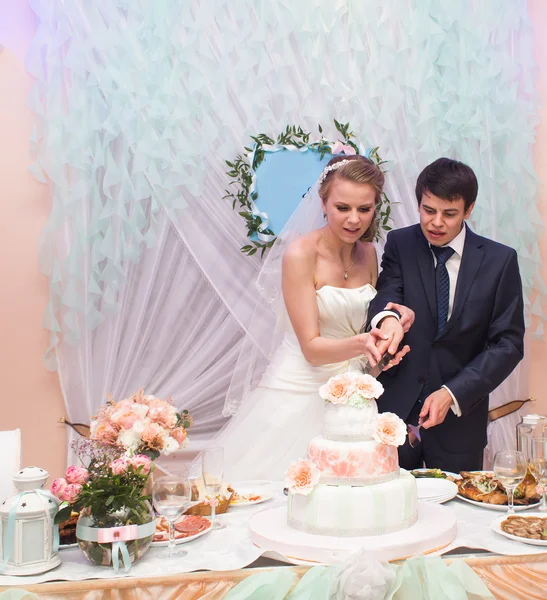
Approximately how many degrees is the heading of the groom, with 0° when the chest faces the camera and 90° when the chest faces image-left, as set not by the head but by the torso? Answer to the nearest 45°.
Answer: approximately 45°

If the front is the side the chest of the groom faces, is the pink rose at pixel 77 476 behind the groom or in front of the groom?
in front

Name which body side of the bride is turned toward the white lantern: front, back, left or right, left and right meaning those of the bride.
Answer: right

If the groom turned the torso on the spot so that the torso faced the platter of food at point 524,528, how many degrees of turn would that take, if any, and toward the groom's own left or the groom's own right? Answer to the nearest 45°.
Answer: approximately 45° to the groom's own left

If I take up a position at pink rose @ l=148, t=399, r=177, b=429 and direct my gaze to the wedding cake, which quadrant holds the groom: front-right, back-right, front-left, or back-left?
front-left

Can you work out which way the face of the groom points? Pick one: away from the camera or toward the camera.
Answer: toward the camera

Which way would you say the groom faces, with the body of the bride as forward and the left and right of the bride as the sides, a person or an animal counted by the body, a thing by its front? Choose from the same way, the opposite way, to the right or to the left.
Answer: to the right

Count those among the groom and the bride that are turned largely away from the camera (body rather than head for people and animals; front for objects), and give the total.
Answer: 0

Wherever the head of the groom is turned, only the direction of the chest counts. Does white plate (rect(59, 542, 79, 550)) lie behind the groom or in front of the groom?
in front

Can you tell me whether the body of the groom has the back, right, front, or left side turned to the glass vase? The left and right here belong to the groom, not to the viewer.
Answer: front

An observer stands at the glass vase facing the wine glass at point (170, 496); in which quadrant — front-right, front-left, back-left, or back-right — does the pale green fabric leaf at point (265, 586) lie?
front-right

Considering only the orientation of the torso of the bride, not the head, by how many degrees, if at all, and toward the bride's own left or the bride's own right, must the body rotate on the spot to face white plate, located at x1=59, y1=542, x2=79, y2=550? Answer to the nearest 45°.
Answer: approximately 90° to the bride's own right

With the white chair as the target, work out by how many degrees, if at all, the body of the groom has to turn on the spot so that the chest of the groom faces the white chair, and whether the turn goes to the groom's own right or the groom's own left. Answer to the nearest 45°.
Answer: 0° — they already face it

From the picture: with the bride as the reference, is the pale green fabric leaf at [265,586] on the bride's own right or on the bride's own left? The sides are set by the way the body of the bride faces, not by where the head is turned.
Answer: on the bride's own right

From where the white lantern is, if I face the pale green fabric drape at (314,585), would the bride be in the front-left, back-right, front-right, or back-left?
front-left

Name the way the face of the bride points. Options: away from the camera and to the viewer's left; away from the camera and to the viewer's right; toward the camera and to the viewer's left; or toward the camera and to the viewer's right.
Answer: toward the camera and to the viewer's right

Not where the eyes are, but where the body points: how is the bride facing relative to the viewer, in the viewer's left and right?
facing the viewer and to the right of the viewer

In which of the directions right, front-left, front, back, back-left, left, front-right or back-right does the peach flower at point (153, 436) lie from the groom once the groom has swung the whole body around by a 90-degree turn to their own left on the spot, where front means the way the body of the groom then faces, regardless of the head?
right
